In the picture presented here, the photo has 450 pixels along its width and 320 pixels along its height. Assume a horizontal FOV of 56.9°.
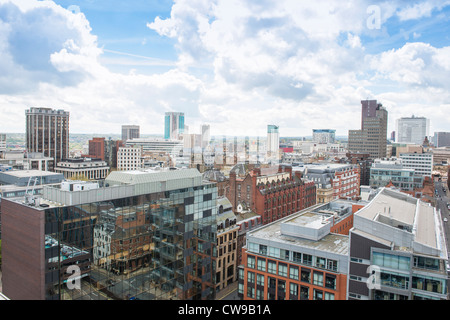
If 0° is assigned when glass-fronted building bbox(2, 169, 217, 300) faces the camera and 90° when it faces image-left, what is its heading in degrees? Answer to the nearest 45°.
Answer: approximately 315°

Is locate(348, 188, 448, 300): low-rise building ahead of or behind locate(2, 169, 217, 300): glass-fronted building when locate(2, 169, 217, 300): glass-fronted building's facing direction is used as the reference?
ahead

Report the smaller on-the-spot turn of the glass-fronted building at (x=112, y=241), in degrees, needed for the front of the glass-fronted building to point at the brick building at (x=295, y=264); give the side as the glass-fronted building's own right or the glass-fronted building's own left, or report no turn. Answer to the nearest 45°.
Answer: approximately 45° to the glass-fronted building's own left
